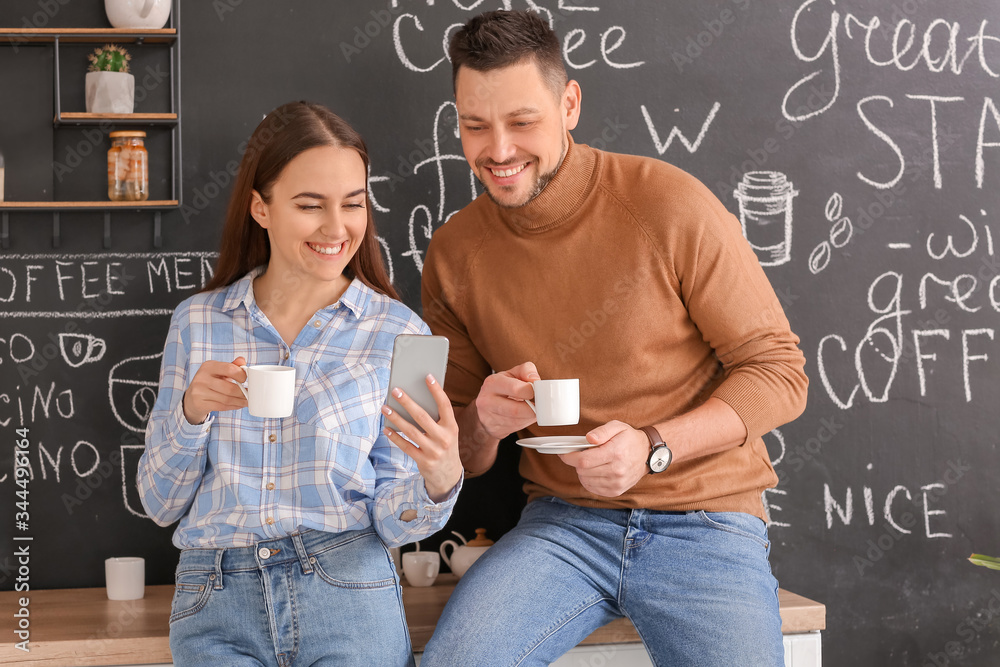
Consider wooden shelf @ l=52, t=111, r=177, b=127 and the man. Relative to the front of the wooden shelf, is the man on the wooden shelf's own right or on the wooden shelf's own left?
on the wooden shelf's own left

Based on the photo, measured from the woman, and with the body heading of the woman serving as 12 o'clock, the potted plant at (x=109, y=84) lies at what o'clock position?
The potted plant is roughly at 5 o'clock from the woman.

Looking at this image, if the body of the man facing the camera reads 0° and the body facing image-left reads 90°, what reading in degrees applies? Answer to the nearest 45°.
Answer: approximately 45°

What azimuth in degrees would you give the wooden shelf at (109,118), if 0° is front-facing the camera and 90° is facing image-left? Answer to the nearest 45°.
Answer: approximately 0°

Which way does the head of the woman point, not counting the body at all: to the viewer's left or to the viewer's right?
to the viewer's right
